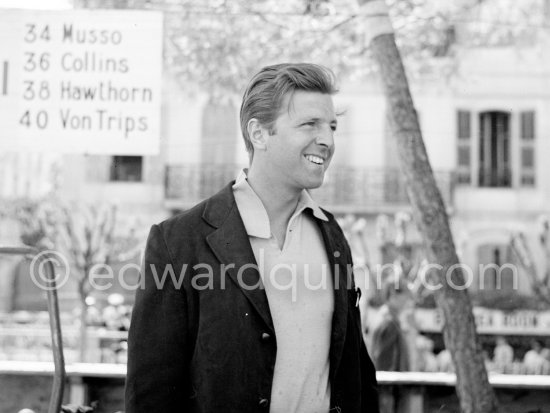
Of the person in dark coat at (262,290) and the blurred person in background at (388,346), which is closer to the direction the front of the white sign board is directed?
the person in dark coat

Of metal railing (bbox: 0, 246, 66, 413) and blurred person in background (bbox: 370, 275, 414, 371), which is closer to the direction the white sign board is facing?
the metal railing

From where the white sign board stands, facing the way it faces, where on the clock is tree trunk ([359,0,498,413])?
The tree trunk is roughly at 10 o'clock from the white sign board.

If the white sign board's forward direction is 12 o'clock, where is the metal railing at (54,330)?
The metal railing is roughly at 12 o'clock from the white sign board.

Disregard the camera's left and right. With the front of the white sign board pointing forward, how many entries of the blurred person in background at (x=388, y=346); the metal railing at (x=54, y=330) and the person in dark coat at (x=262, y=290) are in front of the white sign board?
2

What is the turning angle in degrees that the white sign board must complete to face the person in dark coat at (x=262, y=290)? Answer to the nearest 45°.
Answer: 0° — it already faces them

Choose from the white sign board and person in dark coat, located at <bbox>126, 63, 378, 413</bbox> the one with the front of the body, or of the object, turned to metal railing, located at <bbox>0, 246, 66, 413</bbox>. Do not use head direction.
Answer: the white sign board

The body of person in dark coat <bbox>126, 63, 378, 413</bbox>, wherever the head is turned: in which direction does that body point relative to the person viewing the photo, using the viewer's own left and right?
facing the viewer and to the right of the viewer

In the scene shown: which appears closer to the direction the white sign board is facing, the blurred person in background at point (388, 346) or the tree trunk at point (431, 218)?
the tree trunk

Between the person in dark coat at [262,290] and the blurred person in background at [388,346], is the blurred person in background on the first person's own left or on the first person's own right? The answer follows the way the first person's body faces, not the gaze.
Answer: on the first person's own left

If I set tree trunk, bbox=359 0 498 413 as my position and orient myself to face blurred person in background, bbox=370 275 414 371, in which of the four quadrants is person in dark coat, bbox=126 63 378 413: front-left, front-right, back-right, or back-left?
back-left

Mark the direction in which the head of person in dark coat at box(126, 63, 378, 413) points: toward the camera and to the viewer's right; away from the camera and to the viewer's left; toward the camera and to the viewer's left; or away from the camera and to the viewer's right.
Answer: toward the camera and to the viewer's right

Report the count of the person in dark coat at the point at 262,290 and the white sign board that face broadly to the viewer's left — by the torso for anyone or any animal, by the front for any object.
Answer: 0
